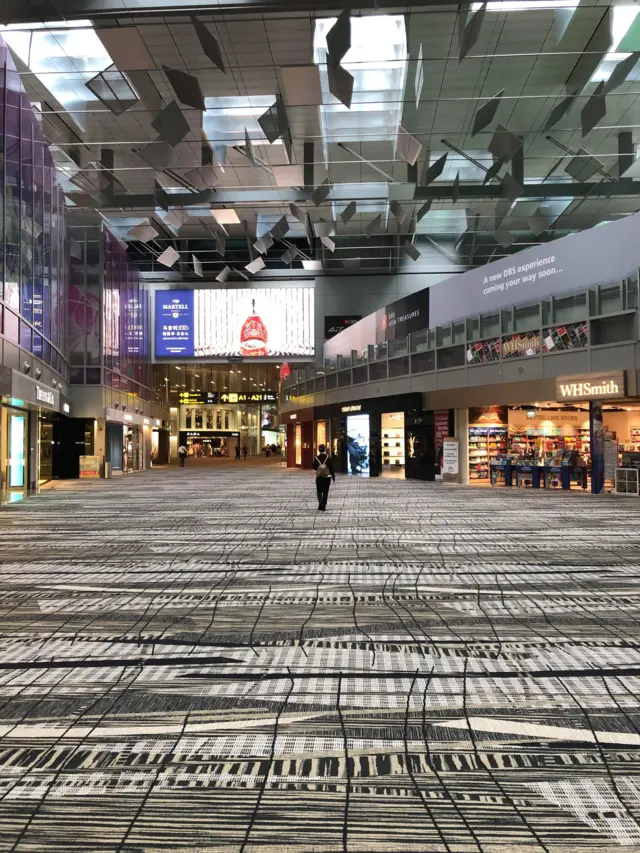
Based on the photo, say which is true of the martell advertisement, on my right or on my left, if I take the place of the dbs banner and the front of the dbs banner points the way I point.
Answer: on my right

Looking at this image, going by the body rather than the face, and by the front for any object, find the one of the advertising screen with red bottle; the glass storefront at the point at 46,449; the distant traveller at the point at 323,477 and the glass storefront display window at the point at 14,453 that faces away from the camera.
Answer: the distant traveller

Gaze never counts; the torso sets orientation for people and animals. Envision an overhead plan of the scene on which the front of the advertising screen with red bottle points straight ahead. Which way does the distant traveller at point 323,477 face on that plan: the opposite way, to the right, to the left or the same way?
the opposite way

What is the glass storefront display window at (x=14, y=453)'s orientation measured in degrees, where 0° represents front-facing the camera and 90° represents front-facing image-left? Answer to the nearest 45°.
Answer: approximately 315°

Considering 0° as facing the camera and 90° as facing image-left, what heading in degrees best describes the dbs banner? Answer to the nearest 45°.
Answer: approximately 45°

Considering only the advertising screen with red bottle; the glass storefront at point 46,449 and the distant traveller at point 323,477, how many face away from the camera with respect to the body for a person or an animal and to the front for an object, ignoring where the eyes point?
1

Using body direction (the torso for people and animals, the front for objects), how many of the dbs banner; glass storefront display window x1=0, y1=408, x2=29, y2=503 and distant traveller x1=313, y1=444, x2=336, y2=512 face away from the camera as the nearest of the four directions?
1

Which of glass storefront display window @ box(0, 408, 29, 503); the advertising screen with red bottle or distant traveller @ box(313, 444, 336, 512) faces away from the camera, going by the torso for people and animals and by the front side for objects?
the distant traveller

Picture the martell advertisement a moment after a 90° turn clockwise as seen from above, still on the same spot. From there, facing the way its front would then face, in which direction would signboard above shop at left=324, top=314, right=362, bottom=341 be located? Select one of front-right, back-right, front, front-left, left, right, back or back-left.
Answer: back

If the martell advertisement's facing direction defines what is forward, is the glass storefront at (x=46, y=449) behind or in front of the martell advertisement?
in front

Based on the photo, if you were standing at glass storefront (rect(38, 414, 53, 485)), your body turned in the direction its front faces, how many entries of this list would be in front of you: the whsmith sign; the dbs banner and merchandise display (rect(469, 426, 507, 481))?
3

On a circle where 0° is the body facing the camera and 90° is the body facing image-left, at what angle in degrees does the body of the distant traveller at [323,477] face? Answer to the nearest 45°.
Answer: approximately 180°

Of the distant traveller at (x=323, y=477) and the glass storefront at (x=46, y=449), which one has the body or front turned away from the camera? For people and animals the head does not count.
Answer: the distant traveller
